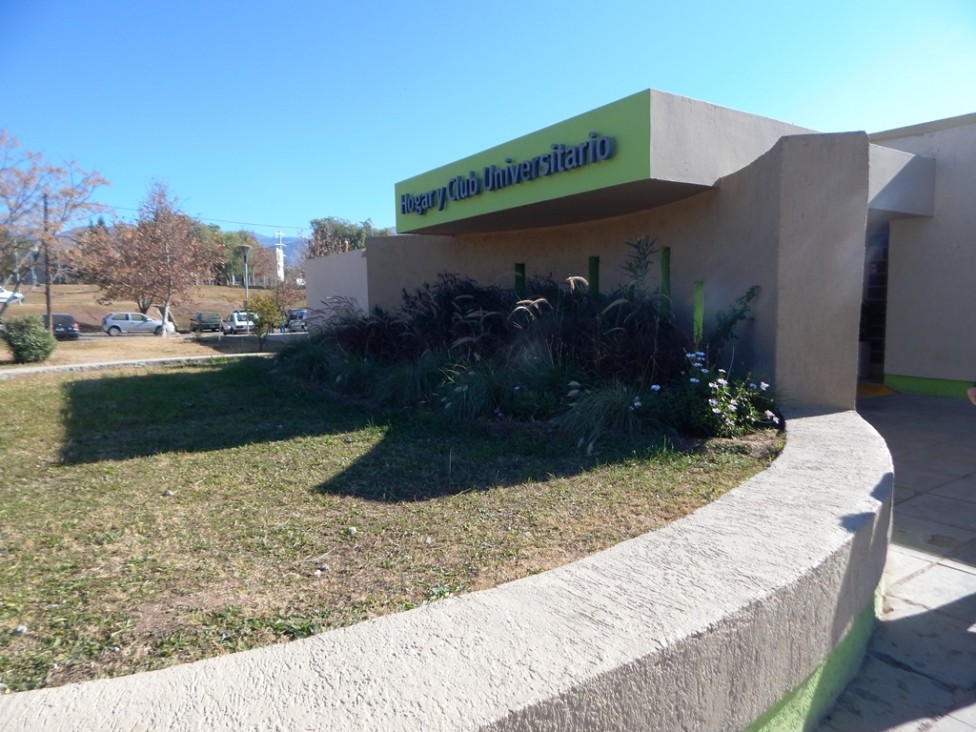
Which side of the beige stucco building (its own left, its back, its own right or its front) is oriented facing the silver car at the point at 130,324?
right

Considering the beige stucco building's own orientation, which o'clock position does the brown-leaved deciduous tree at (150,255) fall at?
The brown-leaved deciduous tree is roughly at 3 o'clock from the beige stucco building.

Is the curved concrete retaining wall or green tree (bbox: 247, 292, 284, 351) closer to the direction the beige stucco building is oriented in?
the curved concrete retaining wall

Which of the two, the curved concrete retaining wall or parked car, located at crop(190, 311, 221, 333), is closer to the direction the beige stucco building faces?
the curved concrete retaining wall

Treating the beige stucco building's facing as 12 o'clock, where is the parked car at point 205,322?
The parked car is roughly at 3 o'clock from the beige stucco building.

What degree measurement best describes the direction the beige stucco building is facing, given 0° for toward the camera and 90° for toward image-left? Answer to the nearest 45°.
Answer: approximately 45°

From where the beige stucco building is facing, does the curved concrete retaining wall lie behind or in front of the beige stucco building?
in front
